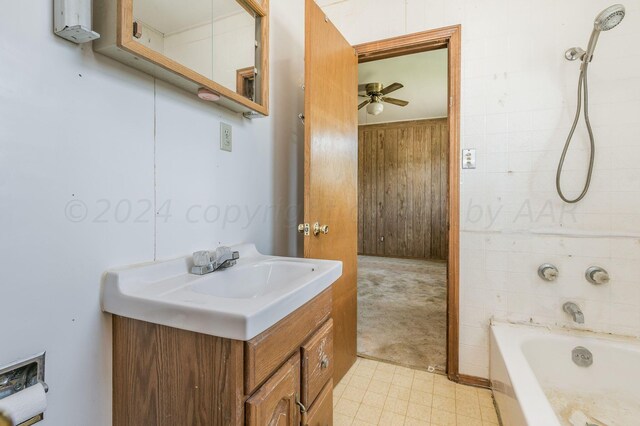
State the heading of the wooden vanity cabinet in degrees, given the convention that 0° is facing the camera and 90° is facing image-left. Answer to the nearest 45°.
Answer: approximately 315°

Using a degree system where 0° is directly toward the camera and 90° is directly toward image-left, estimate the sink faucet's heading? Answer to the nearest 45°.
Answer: approximately 315°

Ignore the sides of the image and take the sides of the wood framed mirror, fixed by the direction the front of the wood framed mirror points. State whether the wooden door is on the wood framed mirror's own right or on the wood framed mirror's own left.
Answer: on the wood framed mirror's own left

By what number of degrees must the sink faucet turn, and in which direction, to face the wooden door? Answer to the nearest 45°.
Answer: approximately 90° to its left

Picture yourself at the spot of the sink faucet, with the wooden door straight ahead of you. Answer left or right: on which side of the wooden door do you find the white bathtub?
right

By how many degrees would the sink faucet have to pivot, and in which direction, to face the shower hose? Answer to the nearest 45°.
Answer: approximately 45° to its left
